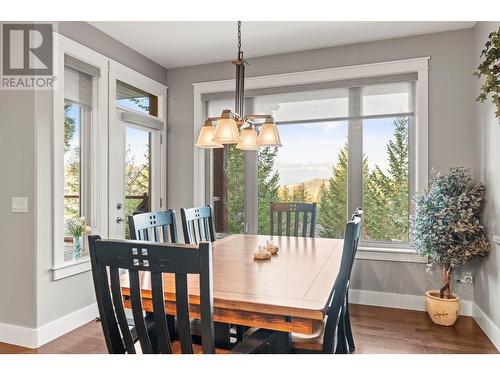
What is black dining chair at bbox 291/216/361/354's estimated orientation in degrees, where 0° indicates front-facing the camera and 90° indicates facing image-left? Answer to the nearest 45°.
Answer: approximately 90°

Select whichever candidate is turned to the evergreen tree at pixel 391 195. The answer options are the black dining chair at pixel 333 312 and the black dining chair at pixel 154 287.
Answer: the black dining chair at pixel 154 287

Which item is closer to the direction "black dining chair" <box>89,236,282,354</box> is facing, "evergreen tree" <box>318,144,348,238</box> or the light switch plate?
the evergreen tree

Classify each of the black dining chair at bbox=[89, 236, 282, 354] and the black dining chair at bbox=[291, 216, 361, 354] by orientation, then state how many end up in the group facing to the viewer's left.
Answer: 1

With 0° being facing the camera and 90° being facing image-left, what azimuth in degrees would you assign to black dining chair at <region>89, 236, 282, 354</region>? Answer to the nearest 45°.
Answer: approximately 225°

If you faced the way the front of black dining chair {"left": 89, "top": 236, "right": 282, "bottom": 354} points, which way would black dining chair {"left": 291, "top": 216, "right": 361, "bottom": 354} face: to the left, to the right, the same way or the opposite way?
to the left

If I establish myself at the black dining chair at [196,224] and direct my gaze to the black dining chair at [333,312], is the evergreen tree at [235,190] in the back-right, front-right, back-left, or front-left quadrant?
back-left

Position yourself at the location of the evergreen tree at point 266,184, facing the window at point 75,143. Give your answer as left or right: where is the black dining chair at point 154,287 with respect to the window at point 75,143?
left

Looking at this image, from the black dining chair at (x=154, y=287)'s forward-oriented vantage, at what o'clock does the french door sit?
The french door is roughly at 10 o'clock from the black dining chair.

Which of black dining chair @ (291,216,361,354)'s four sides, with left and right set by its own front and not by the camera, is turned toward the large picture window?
right

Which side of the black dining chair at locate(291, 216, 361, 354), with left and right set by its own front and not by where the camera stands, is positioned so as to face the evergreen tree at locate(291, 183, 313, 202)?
right
